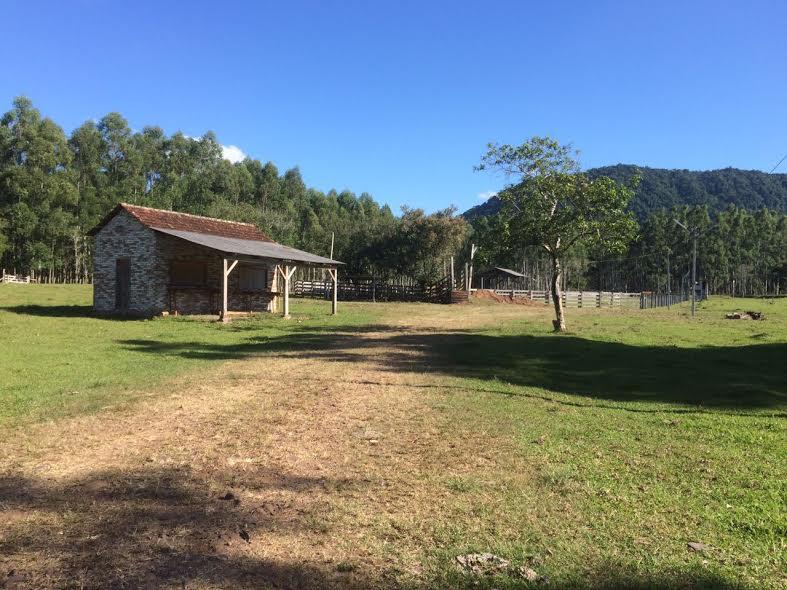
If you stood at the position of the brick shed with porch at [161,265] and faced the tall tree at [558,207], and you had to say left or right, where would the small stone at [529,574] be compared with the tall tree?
right

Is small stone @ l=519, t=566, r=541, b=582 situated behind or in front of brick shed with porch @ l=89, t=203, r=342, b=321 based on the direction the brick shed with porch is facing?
in front

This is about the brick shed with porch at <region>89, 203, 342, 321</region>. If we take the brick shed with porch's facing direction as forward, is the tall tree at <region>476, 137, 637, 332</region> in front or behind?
in front

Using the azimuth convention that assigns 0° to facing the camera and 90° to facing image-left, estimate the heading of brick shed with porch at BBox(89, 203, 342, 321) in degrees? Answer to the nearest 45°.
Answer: approximately 315°

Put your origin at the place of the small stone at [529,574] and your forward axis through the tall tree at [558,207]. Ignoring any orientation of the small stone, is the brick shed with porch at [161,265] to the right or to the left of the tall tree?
left
